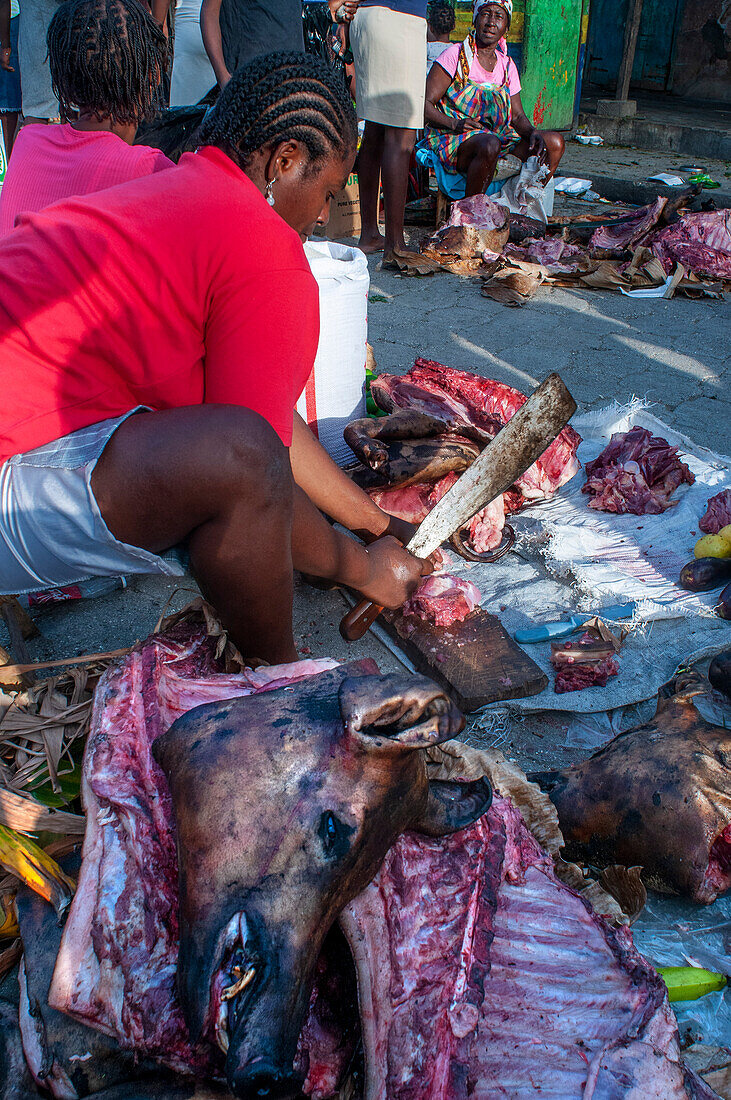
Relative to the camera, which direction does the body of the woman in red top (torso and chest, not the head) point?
to the viewer's right

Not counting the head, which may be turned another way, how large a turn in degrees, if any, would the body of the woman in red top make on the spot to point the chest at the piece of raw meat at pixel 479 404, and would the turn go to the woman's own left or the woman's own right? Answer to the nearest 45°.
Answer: approximately 45° to the woman's own left

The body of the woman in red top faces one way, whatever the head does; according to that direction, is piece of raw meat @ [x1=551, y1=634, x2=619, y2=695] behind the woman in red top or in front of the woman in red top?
in front

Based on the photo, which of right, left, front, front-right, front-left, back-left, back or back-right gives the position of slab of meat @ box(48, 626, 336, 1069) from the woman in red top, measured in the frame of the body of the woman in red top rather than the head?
right

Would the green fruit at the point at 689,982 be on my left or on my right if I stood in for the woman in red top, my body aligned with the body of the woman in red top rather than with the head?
on my right

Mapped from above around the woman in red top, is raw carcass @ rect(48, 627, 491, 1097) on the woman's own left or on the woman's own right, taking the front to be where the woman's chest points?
on the woman's own right

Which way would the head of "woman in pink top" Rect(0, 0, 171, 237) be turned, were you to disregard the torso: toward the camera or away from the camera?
away from the camera

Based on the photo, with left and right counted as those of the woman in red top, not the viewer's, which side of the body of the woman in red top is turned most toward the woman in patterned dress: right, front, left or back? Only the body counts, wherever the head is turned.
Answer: left

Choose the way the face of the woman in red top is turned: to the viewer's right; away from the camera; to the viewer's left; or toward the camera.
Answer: to the viewer's right
